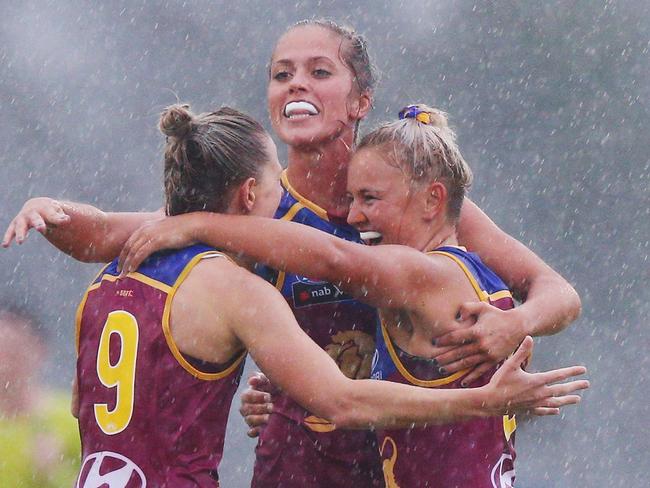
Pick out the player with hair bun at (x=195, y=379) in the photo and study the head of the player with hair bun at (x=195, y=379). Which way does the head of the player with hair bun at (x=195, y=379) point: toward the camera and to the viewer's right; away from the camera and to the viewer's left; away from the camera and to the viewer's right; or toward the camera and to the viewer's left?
away from the camera and to the viewer's right

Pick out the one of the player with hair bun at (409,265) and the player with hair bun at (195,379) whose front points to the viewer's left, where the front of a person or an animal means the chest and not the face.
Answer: the player with hair bun at (409,265)

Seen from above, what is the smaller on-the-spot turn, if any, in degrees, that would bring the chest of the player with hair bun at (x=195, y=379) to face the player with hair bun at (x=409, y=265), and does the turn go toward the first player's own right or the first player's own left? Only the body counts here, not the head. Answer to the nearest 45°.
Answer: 0° — they already face them

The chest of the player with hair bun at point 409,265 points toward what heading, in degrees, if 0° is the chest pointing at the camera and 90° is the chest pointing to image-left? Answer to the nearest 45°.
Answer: approximately 90°

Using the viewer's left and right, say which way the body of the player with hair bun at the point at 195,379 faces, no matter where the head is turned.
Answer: facing away from the viewer and to the right of the viewer
